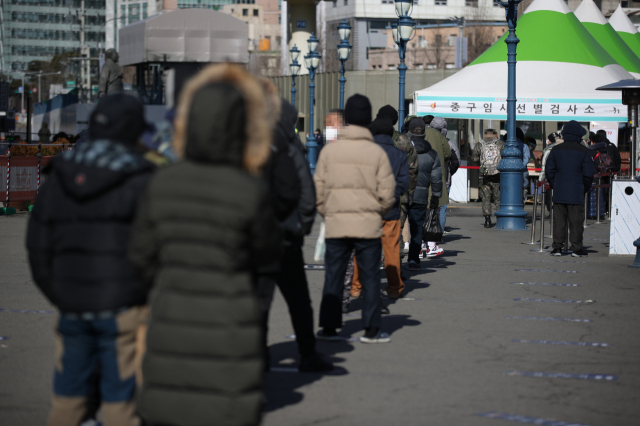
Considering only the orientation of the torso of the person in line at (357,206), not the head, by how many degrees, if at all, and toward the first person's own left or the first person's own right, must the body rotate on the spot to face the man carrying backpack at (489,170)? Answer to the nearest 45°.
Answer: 0° — they already face them

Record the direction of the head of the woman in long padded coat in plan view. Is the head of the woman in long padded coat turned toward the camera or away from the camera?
away from the camera

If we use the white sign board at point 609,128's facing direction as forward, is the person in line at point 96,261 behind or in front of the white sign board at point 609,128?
in front

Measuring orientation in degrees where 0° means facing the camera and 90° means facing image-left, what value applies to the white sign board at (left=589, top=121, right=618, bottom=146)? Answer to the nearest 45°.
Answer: approximately 0°

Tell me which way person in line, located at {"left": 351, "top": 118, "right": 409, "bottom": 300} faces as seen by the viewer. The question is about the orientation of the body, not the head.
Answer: away from the camera

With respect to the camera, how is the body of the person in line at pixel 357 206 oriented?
away from the camera

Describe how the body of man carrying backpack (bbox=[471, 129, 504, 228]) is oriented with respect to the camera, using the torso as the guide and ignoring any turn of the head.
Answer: away from the camera

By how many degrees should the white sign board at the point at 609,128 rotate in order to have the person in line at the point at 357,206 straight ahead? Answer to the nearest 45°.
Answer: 0° — it already faces them

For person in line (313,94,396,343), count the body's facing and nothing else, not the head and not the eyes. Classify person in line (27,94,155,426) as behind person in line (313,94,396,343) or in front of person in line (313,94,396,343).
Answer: behind
